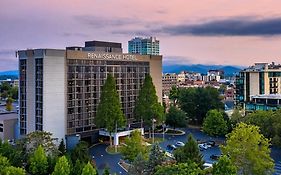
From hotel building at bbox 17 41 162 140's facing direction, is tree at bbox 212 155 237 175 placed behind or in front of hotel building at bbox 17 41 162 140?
in front

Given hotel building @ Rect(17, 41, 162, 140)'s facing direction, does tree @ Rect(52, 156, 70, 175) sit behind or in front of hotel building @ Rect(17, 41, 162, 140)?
in front

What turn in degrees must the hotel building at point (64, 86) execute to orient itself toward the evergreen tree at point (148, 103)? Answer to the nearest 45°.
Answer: approximately 45° to its left

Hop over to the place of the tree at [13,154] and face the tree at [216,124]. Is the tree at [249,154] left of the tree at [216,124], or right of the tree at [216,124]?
right

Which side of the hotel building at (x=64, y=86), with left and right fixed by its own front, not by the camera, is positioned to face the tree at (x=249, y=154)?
front

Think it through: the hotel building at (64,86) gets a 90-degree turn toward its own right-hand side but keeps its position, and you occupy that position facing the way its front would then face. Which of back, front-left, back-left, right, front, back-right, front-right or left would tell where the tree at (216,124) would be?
back-left

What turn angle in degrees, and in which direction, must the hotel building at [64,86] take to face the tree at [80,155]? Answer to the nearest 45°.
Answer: approximately 45° to its right

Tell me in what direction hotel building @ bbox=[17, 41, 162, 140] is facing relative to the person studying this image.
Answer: facing the viewer and to the right of the viewer

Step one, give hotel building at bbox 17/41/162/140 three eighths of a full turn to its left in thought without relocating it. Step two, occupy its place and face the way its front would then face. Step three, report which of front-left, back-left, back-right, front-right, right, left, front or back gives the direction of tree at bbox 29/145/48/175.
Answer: back

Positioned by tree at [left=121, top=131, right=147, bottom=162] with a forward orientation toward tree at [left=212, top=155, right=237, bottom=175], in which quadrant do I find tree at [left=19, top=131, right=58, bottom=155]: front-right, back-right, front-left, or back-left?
back-right
